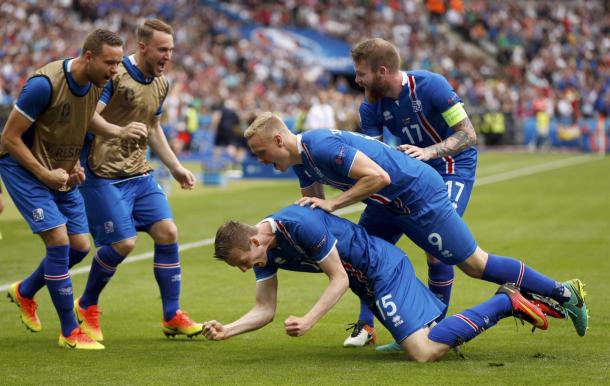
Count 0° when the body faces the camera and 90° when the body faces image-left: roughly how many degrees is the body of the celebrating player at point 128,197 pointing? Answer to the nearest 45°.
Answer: approximately 315°

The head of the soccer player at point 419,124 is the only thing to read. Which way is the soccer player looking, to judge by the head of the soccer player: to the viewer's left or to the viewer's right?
to the viewer's left

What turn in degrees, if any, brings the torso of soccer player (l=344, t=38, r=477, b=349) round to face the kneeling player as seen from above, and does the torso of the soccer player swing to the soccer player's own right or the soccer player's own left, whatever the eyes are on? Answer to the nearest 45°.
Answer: approximately 45° to the soccer player's own left

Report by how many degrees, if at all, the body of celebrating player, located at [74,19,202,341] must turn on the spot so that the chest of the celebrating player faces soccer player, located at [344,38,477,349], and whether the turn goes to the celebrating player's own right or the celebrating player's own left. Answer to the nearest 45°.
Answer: approximately 45° to the celebrating player's own left

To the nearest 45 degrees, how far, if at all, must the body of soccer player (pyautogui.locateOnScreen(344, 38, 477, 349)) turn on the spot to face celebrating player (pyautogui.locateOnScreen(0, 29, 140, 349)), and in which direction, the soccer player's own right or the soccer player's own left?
approximately 45° to the soccer player's own right

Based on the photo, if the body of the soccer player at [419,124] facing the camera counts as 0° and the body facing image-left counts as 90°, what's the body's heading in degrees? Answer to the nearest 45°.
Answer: approximately 45°
